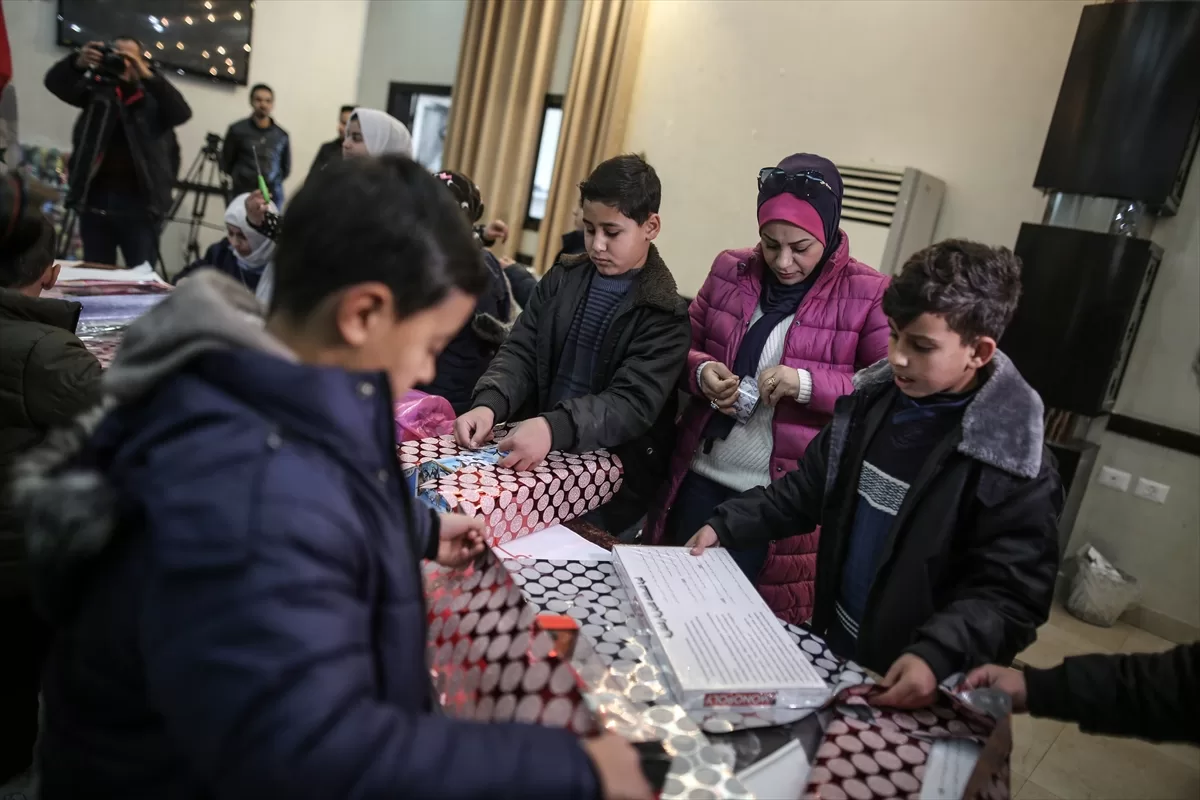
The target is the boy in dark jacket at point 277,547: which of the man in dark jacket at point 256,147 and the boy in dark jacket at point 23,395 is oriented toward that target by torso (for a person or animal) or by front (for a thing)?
the man in dark jacket

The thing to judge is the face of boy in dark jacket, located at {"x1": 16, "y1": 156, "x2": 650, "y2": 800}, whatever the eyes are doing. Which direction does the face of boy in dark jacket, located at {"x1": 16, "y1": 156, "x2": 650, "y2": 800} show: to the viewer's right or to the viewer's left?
to the viewer's right

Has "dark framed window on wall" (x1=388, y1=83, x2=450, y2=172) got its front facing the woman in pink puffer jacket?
yes

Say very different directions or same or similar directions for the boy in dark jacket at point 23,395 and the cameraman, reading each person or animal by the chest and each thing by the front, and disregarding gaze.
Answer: very different directions

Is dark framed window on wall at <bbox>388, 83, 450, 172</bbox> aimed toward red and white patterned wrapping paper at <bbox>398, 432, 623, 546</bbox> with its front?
yes

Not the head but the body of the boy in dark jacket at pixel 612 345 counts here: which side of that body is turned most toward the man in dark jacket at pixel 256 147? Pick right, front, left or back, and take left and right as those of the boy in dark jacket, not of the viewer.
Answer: right

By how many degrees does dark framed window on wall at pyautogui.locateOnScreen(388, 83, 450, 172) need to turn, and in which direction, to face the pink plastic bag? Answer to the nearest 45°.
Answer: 0° — it already faces it

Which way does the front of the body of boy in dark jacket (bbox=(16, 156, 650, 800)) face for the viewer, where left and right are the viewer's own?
facing to the right of the viewer
